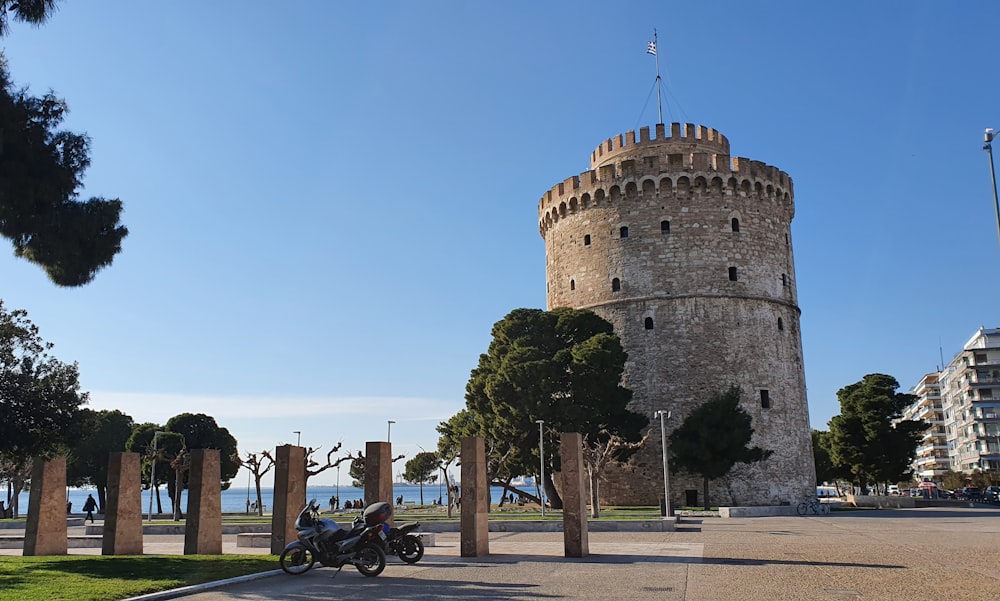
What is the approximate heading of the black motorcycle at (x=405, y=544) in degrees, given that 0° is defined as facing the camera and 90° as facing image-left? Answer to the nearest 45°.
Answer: approximately 90°

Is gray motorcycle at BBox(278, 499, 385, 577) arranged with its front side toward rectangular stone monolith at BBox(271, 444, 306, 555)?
no

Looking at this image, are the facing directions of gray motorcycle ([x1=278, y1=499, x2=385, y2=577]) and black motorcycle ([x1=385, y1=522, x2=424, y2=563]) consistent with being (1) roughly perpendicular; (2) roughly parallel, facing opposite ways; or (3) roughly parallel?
roughly parallel

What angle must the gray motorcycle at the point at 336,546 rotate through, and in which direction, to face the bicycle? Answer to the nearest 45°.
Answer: approximately 135° to its right

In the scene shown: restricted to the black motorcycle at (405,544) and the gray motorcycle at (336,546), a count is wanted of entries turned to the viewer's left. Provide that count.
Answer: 2

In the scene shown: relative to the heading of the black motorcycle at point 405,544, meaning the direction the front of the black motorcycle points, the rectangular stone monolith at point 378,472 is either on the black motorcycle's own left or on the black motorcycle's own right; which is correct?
on the black motorcycle's own right

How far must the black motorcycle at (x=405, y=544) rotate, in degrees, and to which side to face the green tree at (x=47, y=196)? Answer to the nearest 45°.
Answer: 0° — it already faces it

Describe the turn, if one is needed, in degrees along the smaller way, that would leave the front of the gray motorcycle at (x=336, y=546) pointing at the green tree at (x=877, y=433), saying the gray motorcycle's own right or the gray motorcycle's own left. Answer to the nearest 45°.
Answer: approximately 135° to the gray motorcycle's own right

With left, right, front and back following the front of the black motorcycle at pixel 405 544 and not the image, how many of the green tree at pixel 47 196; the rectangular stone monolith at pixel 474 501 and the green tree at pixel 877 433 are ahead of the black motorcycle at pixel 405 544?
1

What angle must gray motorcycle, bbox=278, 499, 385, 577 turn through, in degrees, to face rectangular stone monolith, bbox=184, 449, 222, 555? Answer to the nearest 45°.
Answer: approximately 45° to its right

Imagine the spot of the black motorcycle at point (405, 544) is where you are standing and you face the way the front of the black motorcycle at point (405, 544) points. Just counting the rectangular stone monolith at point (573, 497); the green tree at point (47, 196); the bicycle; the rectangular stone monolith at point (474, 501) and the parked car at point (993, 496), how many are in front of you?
1

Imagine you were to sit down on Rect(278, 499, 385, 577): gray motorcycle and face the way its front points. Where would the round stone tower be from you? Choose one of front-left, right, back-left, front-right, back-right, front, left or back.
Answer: back-right

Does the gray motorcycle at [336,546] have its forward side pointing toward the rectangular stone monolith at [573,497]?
no

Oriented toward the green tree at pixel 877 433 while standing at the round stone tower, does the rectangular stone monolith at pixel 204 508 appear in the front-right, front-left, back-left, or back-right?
back-right

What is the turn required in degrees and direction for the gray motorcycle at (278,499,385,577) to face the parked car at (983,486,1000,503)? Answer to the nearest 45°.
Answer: approximately 135° to its right

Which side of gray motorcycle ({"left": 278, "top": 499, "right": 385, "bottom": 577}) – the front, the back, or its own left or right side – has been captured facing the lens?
left
